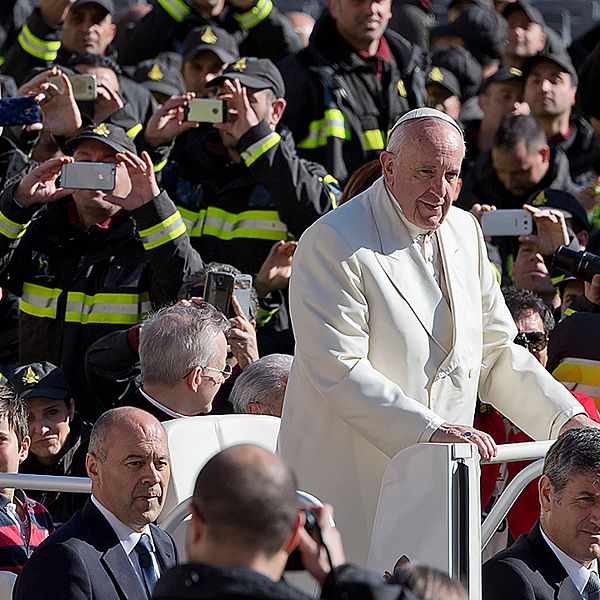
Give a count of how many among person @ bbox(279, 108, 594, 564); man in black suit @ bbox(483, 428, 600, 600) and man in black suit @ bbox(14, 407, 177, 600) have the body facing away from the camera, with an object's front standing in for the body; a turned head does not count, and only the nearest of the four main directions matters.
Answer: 0

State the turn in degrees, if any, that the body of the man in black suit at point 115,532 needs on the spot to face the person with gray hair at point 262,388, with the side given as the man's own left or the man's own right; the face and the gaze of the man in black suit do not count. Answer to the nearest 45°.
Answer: approximately 90° to the man's own left

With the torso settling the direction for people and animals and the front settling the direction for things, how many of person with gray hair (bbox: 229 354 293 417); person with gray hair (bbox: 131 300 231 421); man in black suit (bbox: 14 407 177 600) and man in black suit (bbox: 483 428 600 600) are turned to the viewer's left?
0

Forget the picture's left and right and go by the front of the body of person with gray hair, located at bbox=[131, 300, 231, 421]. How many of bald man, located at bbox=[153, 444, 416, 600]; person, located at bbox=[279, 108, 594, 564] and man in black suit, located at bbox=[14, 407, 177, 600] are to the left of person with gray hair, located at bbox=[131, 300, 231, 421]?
0

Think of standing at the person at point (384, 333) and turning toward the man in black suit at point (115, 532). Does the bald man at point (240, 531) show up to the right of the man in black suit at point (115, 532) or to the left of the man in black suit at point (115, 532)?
left

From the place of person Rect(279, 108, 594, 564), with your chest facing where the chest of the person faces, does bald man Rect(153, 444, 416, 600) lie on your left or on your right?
on your right

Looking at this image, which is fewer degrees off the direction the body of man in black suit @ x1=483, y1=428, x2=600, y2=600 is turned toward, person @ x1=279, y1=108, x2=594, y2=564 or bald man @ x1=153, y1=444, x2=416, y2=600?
the bald man

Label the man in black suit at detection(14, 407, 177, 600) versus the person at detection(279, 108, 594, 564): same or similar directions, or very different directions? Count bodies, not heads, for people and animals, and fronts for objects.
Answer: same or similar directions

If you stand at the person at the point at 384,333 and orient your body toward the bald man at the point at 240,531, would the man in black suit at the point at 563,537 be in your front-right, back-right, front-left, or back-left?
front-left

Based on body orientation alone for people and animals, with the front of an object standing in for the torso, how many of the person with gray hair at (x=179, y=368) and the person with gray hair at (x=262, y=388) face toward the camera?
0

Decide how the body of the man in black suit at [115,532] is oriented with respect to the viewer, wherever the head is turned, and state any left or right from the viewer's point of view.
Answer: facing the viewer and to the right of the viewer
